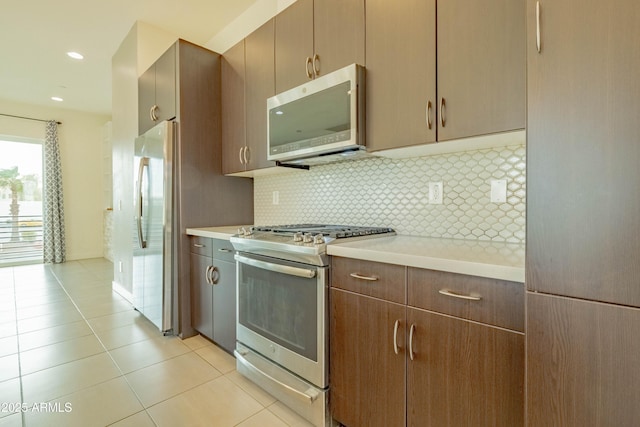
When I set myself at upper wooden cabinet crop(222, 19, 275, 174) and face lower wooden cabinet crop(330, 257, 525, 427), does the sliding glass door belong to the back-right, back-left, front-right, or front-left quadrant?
back-right

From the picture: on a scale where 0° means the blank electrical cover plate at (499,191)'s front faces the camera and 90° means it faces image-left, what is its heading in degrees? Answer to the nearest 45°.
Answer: approximately 0°

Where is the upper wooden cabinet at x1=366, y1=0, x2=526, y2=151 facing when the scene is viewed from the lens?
facing the viewer and to the left of the viewer

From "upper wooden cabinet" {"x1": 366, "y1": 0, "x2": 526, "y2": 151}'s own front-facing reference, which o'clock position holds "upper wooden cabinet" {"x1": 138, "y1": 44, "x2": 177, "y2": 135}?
"upper wooden cabinet" {"x1": 138, "y1": 44, "x2": 177, "y2": 135} is roughly at 2 o'clock from "upper wooden cabinet" {"x1": 366, "y1": 0, "x2": 526, "y2": 151}.

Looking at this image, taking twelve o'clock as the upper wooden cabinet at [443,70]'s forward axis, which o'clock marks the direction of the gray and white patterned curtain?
The gray and white patterned curtain is roughly at 2 o'clock from the upper wooden cabinet.

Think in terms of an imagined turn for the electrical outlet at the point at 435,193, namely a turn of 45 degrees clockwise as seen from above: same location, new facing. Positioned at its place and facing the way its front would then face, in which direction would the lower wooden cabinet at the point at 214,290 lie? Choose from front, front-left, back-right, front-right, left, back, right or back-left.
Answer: front-right

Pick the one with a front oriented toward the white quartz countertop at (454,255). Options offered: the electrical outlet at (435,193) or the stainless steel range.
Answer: the electrical outlet

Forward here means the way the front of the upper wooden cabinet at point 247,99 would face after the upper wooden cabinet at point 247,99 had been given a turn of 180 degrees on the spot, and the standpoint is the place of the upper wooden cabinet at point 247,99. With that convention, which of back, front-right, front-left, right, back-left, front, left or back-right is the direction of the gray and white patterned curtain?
left

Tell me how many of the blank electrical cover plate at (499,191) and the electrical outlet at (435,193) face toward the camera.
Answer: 2

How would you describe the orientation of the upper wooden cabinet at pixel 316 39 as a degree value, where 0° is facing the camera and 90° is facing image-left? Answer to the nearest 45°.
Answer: approximately 45°

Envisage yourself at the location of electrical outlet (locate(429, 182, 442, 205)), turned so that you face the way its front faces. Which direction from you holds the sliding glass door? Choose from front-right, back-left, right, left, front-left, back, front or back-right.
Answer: right

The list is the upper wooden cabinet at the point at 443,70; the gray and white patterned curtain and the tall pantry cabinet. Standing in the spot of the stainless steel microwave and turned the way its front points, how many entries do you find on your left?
2

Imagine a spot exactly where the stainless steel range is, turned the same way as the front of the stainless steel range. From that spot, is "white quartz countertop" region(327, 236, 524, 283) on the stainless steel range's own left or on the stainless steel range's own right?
on the stainless steel range's own left

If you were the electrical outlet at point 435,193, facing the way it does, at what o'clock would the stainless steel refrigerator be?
The stainless steel refrigerator is roughly at 3 o'clock from the electrical outlet.
